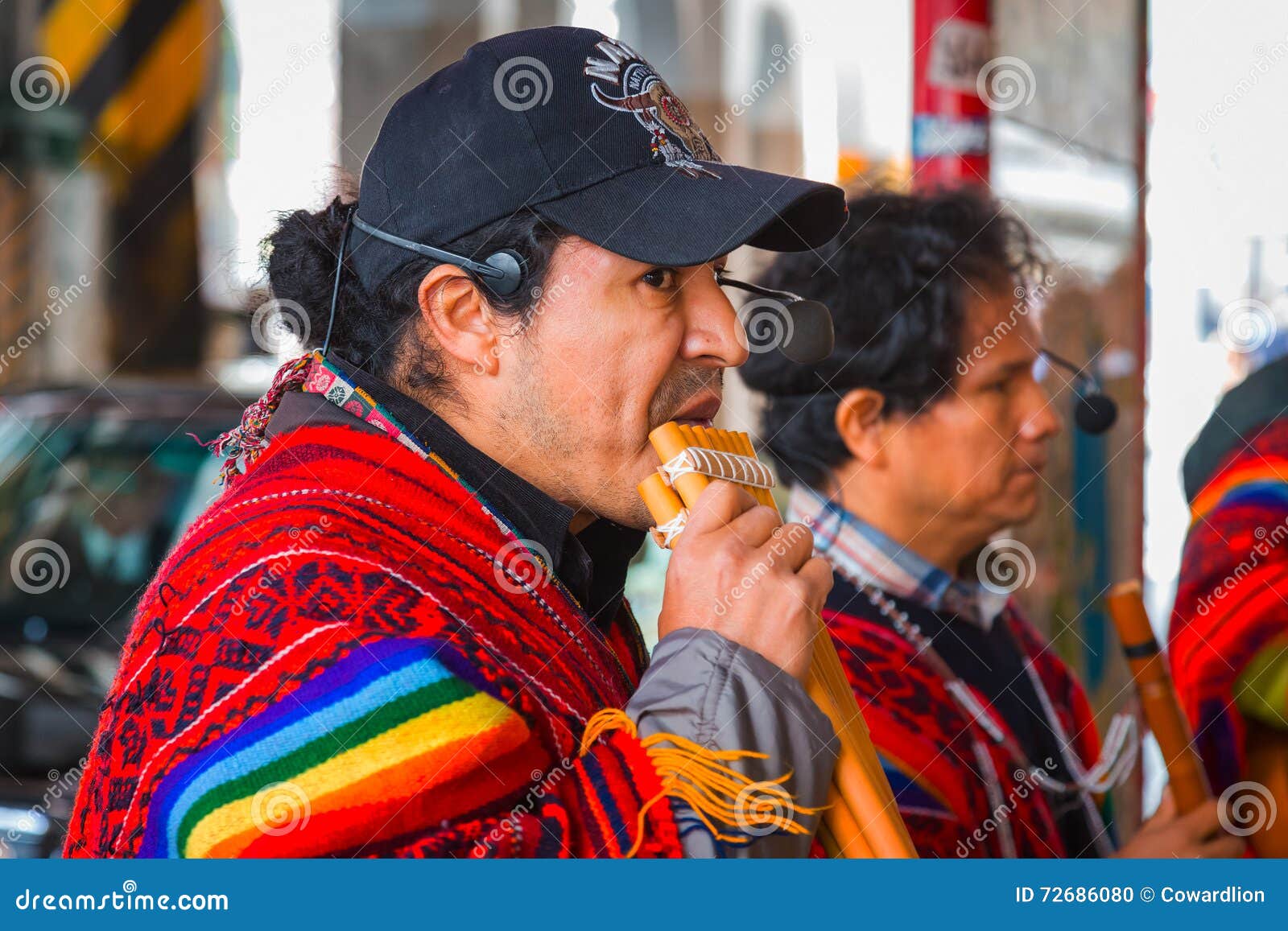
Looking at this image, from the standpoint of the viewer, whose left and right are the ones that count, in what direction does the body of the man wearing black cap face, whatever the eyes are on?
facing to the right of the viewer

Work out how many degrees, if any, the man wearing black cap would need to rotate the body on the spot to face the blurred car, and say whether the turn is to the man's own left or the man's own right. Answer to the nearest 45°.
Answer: approximately 90° to the man's own left

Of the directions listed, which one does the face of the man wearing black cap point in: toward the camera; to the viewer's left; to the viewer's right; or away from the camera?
to the viewer's right
